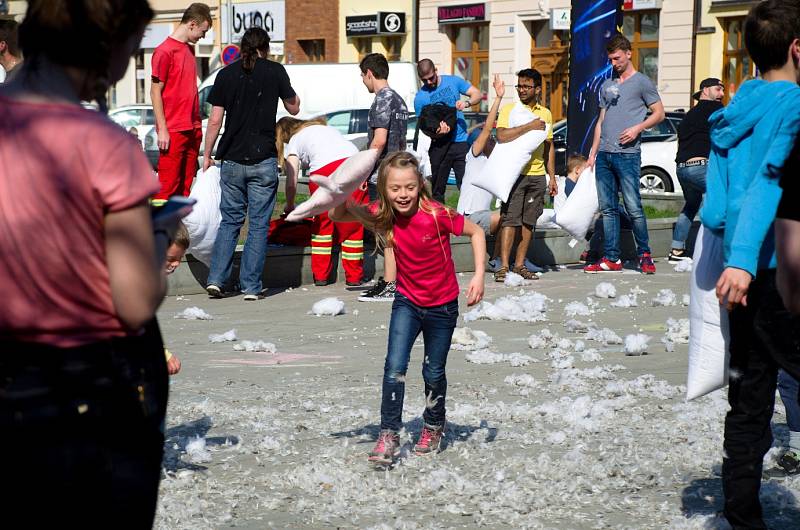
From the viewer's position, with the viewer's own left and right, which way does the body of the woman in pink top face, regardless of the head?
facing away from the viewer and to the right of the viewer

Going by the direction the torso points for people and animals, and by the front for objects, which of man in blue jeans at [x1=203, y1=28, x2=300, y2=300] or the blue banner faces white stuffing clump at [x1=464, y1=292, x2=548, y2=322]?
the blue banner

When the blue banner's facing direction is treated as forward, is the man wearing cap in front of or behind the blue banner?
in front

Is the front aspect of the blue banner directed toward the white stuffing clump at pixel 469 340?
yes

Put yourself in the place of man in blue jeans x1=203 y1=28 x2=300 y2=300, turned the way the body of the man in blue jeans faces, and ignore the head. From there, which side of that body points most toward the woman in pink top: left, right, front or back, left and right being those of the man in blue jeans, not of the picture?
back

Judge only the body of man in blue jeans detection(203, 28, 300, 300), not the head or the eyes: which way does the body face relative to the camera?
away from the camera

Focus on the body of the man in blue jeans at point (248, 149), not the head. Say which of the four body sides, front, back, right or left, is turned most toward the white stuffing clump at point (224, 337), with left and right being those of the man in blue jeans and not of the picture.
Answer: back

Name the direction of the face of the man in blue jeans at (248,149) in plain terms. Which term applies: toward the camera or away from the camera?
away from the camera

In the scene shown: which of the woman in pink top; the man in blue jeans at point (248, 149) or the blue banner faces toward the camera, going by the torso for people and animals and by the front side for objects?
the blue banner

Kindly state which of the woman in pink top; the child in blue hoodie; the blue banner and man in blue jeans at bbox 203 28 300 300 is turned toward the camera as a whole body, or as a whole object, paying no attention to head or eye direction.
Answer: the blue banner
